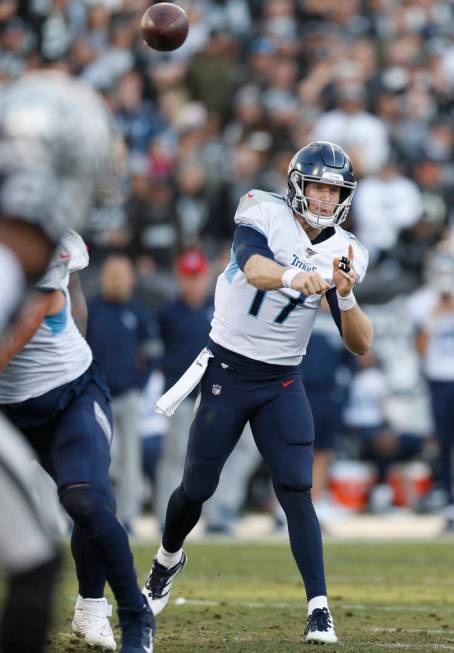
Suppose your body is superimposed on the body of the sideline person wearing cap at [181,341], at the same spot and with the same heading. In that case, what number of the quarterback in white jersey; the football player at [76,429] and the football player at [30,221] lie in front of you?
3

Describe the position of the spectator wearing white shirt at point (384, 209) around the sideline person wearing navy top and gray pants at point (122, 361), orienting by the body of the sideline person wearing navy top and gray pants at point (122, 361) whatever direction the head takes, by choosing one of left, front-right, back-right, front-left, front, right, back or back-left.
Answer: back-left

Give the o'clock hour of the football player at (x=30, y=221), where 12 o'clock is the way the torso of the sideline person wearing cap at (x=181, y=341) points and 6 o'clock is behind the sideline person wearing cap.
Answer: The football player is roughly at 12 o'clock from the sideline person wearing cap.

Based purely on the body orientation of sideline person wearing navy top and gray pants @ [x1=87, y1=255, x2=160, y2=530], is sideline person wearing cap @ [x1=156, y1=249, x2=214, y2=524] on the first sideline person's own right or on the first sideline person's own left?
on the first sideline person's own left

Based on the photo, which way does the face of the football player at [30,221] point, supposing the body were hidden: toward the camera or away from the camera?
away from the camera

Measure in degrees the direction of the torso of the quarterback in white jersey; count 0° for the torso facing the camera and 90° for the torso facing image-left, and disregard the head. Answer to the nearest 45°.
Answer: approximately 0°

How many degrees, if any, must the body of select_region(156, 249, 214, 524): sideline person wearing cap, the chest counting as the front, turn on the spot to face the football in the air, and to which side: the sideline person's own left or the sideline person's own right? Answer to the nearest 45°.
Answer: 0° — they already face it

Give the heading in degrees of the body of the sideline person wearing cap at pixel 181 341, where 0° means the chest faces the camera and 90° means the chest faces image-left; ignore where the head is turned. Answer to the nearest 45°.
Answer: approximately 0°
